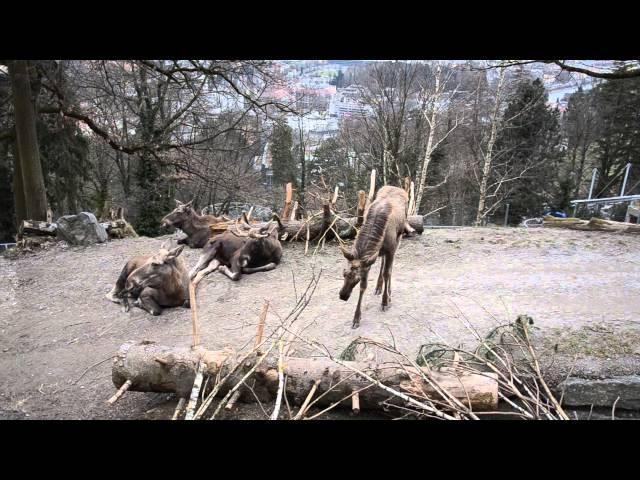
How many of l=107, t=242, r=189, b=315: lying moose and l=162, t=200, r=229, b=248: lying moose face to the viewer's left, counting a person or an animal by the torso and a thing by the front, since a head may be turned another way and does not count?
1

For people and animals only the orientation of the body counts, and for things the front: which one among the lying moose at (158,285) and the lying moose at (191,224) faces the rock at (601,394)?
the lying moose at (158,285)

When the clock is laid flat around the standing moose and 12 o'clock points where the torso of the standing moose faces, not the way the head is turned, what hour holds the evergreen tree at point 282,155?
The evergreen tree is roughly at 4 o'clock from the standing moose.

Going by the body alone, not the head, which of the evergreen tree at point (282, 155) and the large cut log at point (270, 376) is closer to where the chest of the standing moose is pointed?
the large cut log

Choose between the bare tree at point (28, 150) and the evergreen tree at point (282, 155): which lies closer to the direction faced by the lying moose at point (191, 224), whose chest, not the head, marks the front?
the bare tree

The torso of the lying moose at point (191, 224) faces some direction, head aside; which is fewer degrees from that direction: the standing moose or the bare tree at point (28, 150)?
the bare tree

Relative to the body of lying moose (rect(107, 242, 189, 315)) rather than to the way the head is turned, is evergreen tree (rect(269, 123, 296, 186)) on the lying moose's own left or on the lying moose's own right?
on the lying moose's own left

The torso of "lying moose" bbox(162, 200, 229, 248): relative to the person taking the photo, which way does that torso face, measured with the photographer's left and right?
facing to the left of the viewer

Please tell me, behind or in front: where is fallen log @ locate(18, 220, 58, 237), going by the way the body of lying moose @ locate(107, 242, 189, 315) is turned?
behind

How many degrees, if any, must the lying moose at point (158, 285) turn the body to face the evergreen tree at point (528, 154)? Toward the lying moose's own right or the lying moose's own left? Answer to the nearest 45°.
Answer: approximately 90° to the lying moose's own left

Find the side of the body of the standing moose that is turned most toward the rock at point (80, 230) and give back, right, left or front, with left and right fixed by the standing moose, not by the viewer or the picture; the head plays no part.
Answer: right

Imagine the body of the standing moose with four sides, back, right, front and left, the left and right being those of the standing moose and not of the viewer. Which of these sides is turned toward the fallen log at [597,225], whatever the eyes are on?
back
